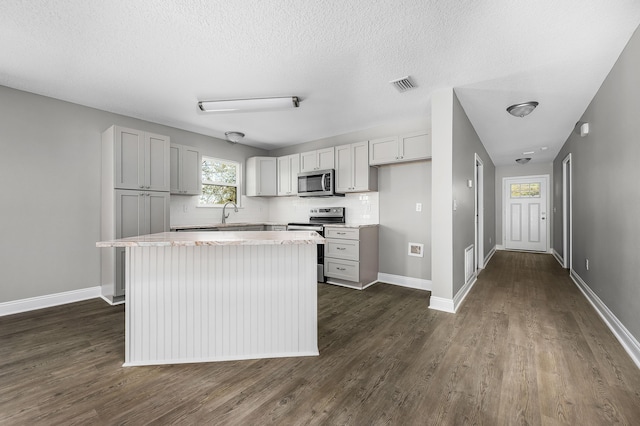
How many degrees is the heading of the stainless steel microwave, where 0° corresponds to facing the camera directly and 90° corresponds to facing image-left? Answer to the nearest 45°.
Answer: approximately 45°

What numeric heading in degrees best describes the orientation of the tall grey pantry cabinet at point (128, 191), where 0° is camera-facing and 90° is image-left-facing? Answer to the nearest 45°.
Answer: approximately 315°

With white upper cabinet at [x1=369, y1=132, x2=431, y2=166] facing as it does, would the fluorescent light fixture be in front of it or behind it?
in front

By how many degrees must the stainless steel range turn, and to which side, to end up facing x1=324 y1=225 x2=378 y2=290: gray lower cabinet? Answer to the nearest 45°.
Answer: approximately 90° to its left

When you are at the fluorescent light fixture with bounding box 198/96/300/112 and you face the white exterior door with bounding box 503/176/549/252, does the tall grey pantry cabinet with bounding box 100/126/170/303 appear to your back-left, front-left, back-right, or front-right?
back-left

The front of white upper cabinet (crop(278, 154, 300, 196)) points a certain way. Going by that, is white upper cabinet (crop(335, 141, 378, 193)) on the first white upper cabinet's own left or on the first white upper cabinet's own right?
on the first white upper cabinet's own left
